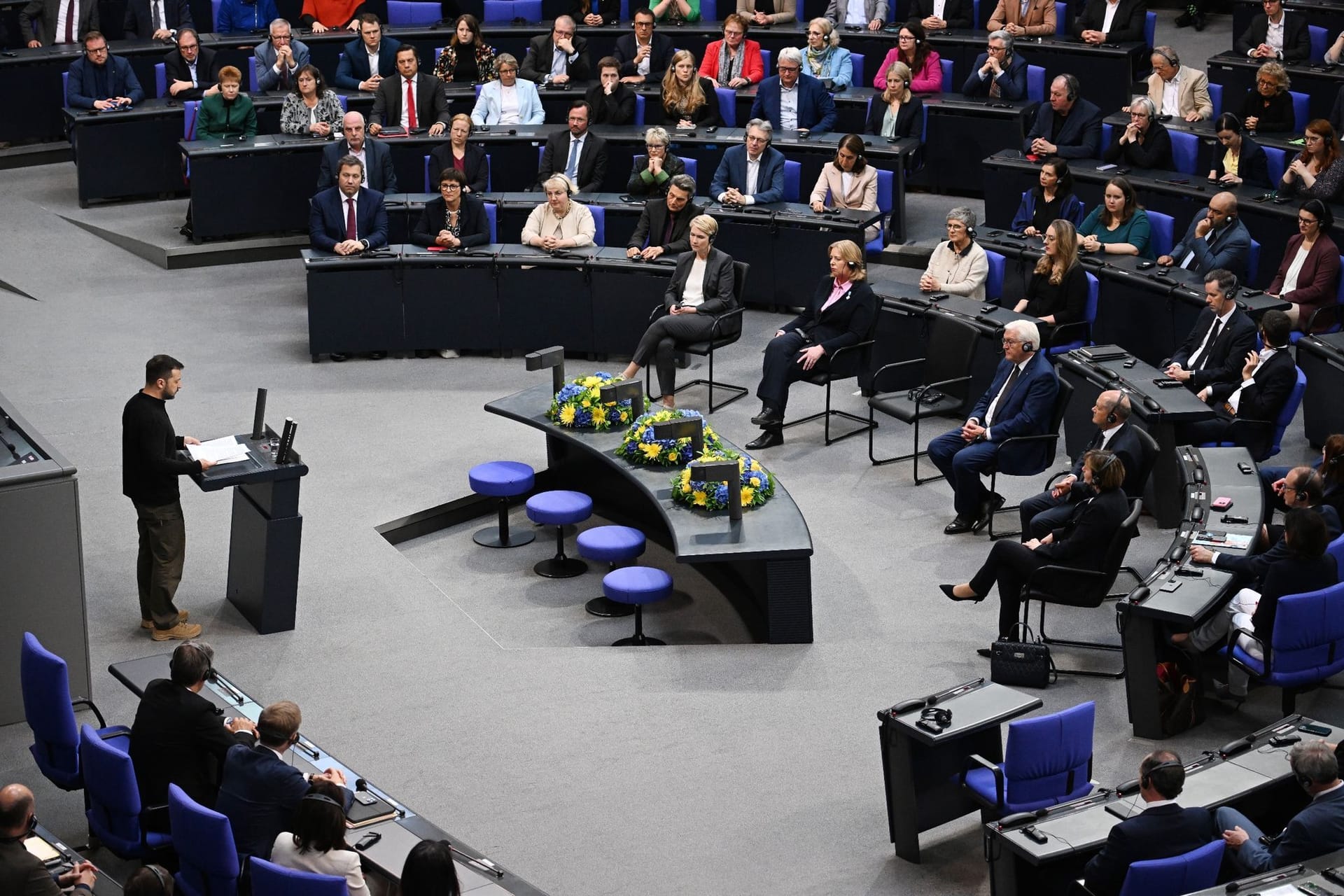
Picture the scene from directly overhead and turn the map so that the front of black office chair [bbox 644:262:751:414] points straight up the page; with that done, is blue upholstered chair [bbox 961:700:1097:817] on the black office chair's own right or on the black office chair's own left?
on the black office chair's own left

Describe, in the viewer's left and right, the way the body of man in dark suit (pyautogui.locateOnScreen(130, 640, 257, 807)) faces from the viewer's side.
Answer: facing away from the viewer and to the right of the viewer

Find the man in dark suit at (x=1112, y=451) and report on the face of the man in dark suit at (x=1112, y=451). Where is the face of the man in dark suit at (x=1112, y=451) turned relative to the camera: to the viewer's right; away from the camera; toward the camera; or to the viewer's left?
to the viewer's left

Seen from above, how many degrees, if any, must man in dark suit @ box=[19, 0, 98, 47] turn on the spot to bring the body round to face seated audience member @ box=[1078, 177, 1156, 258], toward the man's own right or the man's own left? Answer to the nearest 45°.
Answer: approximately 45° to the man's own left

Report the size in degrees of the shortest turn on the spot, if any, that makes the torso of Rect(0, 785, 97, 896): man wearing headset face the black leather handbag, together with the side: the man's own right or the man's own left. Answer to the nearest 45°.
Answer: approximately 45° to the man's own right

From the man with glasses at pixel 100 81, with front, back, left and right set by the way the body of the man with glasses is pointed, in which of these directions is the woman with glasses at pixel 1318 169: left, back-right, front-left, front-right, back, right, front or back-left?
front-left

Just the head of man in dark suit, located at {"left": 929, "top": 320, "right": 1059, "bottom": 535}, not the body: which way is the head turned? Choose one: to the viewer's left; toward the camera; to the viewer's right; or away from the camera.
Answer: to the viewer's left

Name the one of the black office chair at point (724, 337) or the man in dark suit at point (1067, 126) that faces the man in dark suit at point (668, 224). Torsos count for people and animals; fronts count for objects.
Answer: the man in dark suit at point (1067, 126)

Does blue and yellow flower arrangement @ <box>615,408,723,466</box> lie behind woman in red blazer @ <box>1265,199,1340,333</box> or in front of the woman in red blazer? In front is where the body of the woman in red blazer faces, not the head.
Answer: in front

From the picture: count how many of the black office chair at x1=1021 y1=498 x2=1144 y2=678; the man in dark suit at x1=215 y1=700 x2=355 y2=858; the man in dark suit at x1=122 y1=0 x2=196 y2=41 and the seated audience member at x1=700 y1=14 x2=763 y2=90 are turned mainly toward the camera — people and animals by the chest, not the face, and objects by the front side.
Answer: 2
